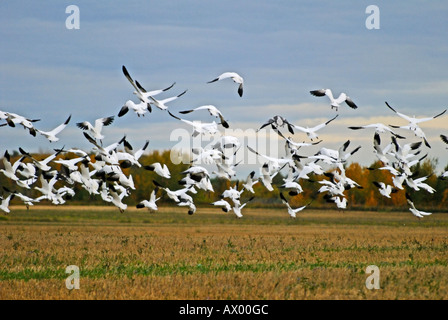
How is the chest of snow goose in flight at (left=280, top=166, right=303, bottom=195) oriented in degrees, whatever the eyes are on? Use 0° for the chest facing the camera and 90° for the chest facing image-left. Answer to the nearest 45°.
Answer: approximately 270°

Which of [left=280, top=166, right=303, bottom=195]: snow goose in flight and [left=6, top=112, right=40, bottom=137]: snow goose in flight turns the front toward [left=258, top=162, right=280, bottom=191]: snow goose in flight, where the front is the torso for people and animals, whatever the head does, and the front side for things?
[left=6, top=112, right=40, bottom=137]: snow goose in flight

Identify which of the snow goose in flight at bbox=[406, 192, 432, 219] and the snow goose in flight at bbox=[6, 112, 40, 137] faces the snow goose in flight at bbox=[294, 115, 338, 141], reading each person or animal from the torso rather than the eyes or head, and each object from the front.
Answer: the snow goose in flight at bbox=[6, 112, 40, 137]

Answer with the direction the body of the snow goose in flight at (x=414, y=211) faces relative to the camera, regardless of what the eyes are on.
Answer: to the viewer's right
